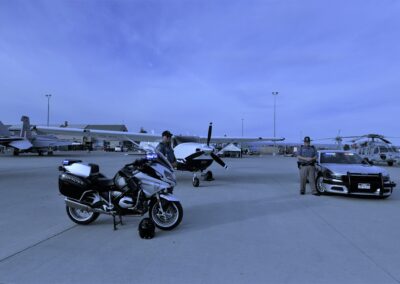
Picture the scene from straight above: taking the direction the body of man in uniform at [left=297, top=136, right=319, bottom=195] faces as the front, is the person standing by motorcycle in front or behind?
in front

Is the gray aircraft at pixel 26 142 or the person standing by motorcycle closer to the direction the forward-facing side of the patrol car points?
the person standing by motorcycle

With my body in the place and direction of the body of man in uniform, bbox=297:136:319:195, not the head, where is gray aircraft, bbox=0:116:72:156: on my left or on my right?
on my right

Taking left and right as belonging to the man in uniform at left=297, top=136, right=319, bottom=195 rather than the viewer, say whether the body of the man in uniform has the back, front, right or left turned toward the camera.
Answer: front

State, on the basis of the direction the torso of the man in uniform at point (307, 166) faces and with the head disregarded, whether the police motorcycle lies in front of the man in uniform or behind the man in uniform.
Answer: in front

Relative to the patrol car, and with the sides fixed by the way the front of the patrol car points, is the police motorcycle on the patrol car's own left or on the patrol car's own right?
on the patrol car's own right

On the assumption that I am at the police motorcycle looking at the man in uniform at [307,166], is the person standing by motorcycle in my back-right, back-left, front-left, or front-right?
front-left

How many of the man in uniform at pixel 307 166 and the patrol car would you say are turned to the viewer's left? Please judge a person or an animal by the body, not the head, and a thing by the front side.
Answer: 0

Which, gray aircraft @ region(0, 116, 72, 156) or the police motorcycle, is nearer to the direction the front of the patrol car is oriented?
the police motorcycle

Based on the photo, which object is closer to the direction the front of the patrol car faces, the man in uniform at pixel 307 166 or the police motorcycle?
the police motorcycle

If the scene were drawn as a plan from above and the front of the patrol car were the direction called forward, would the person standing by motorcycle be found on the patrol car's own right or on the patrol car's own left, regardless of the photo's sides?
on the patrol car's own right
